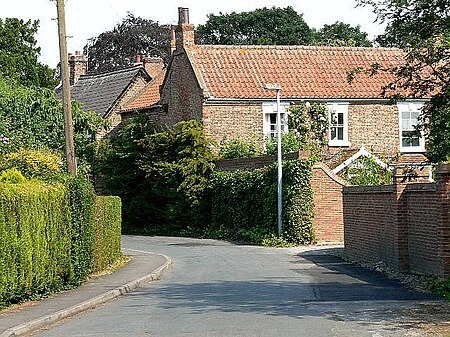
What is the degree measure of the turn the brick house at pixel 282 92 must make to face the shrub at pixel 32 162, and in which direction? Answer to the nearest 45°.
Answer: approximately 45° to its right

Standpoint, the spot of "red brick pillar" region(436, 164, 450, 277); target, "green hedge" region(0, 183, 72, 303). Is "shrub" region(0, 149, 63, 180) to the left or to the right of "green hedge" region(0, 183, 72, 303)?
right

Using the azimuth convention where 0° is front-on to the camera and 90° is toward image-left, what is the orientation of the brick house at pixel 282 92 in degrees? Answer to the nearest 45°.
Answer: approximately 0°

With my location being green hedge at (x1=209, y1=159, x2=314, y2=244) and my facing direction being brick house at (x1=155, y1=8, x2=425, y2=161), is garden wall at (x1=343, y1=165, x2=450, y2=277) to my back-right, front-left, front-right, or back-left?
back-right

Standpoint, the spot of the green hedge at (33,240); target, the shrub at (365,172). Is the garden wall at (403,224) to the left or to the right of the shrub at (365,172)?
right

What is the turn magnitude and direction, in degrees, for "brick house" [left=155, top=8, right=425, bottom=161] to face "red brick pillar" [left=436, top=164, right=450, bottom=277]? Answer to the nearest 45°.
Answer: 0° — it already faces it

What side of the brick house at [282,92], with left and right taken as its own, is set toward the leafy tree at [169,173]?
right

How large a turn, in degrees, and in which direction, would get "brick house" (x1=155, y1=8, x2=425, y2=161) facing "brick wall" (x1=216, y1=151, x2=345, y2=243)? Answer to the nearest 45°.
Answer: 0° — it already faces it
